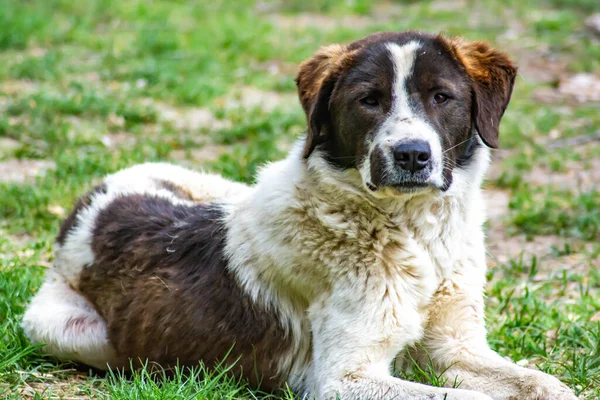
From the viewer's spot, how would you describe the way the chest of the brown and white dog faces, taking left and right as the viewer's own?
facing the viewer and to the right of the viewer
